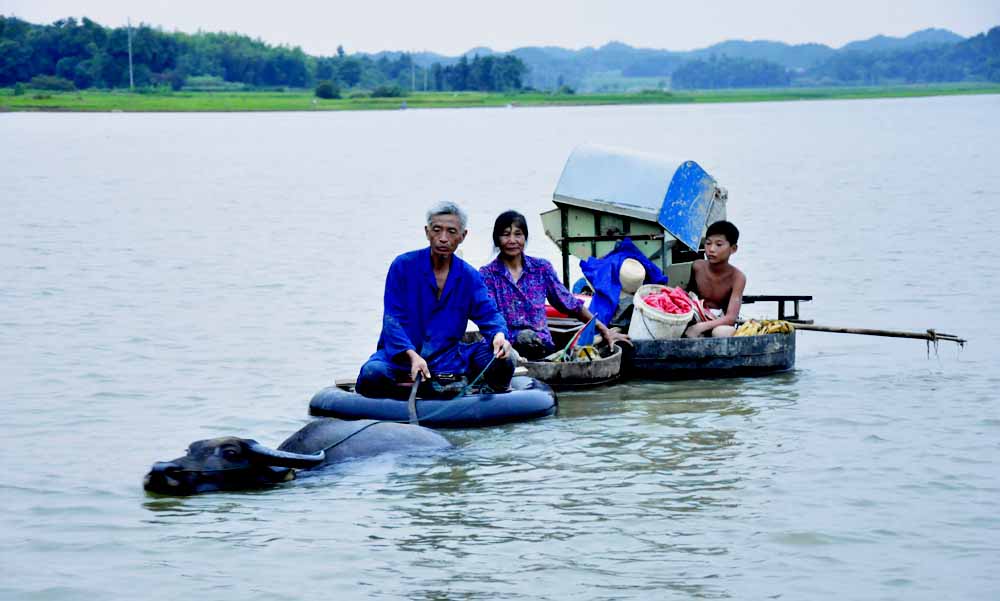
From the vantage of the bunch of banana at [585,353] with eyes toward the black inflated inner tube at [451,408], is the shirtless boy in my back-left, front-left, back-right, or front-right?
back-left

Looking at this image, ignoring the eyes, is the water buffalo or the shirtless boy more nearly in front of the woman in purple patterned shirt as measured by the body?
the water buffalo

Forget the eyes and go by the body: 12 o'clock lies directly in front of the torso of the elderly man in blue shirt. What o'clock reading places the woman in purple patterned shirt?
The woman in purple patterned shirt is roughly at 7 o'clock from the elderly man in blue shirt.

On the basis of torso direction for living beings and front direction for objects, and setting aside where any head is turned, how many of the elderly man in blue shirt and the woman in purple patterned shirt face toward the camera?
2

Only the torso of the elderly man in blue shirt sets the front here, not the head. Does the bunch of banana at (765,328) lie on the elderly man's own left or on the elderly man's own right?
on the elderly man's own left

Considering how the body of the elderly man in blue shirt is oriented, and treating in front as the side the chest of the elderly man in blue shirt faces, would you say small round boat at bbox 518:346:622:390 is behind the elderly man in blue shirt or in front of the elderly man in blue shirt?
behind

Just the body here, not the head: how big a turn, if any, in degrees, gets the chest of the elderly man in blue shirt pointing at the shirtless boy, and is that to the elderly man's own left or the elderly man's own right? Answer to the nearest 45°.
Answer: approximately 135° to the elderly man's own left

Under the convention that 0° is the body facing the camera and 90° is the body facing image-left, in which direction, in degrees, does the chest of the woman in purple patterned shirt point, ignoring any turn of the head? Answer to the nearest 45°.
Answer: approximately 0°

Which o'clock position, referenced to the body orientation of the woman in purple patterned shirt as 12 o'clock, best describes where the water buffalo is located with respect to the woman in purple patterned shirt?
The water buffalo is roughly at 1 o'clock from the woman in purple patterned shirt.
